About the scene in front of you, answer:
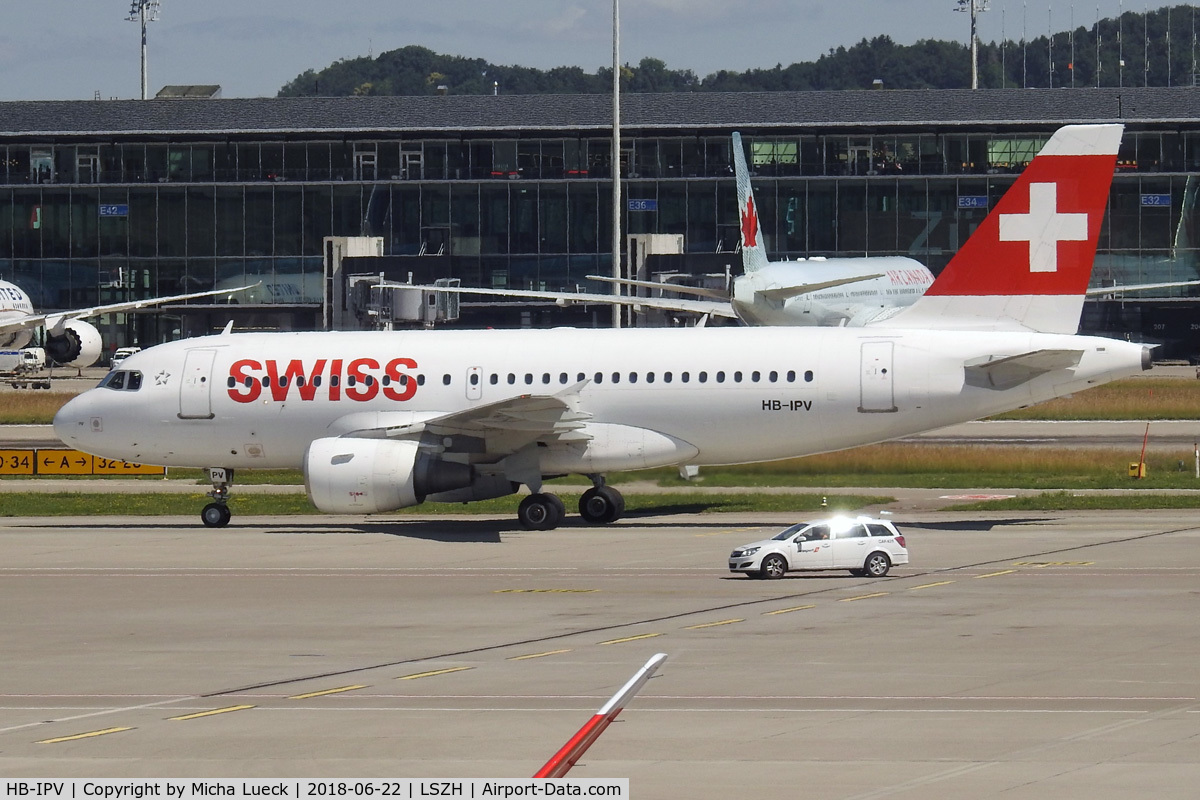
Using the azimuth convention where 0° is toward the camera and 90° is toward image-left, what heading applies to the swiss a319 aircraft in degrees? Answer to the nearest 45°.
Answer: approximately 90°

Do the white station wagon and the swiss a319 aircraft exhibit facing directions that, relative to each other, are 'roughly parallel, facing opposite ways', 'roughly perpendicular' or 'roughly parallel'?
roughly parallel

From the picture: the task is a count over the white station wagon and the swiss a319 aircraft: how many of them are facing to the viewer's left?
2

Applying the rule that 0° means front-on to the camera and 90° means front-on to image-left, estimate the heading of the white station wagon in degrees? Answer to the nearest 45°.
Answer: approximately 90°
